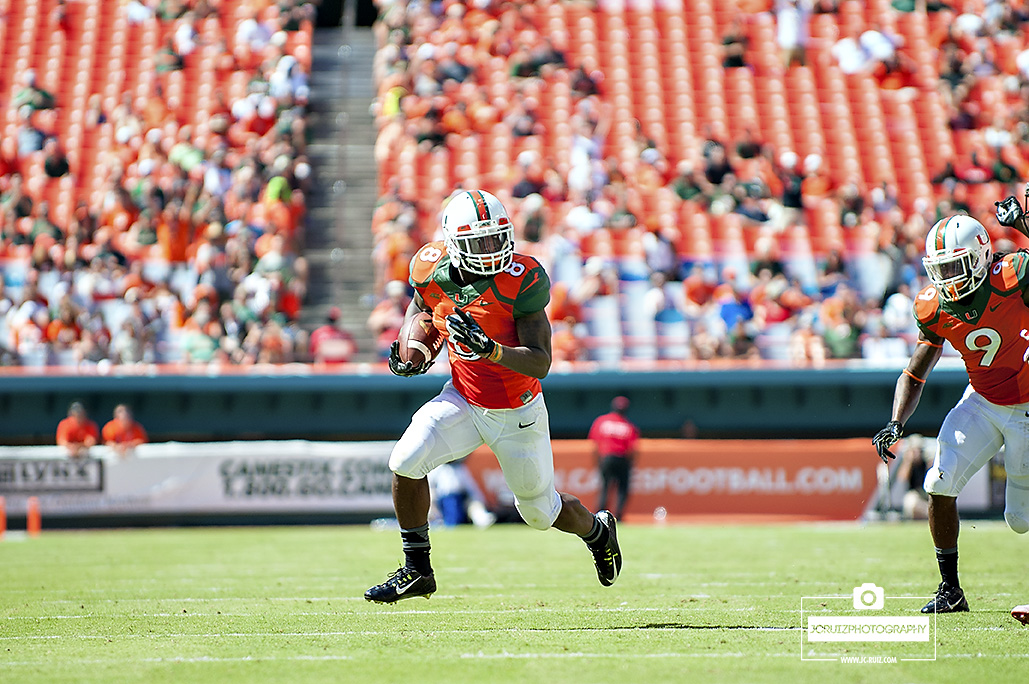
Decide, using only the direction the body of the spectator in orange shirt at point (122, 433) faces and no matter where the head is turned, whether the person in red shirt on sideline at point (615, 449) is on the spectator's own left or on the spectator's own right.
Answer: on the spectator's own left

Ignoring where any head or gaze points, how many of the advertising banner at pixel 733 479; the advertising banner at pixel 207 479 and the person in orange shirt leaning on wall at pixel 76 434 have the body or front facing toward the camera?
3

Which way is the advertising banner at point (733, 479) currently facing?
toward the camera

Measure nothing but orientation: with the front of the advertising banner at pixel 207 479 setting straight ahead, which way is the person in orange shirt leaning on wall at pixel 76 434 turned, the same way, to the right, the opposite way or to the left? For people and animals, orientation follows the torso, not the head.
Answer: the same way

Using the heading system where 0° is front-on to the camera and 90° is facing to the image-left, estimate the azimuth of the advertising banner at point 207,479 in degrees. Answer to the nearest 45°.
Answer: approximately 0°

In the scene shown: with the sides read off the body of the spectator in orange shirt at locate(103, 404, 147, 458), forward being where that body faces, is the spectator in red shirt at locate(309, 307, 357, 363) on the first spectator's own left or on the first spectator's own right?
on the first spectator's own left

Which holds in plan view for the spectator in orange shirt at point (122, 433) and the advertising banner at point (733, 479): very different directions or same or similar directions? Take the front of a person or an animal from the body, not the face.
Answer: same or similar directions

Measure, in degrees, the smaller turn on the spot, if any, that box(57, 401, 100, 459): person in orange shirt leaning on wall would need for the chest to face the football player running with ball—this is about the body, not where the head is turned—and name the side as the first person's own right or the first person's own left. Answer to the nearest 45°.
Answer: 0° — they already face them

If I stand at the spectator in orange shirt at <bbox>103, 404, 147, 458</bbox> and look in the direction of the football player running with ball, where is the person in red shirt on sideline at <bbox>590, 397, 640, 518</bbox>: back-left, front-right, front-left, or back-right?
front-left

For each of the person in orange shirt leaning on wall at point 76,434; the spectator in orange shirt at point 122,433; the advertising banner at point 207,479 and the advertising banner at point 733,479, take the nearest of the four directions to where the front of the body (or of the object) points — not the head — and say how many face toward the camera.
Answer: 4

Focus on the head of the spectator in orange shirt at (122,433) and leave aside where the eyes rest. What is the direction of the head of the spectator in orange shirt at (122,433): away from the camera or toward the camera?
toward the camera

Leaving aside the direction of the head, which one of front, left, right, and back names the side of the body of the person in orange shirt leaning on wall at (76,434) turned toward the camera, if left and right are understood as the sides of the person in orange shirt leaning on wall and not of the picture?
front
